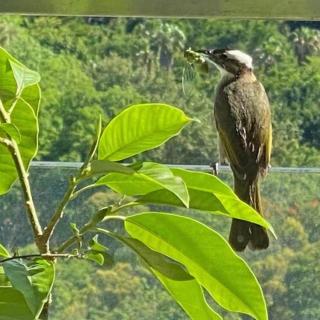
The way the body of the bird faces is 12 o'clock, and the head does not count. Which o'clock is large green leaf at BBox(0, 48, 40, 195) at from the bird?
The large green leaf is roughly at 8 o'clock from the bird.

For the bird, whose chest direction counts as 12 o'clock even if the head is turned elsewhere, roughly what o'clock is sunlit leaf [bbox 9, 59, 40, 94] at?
The sunlit leaf is roughly at 8 o'clock from the bird.

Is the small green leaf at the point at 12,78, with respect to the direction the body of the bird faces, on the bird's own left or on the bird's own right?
on the bird's own left

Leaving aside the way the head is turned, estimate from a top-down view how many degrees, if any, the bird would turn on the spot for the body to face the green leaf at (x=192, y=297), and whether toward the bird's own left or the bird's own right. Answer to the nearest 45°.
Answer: approximately 135° to the bird's own left

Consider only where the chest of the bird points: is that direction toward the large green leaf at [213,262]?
no

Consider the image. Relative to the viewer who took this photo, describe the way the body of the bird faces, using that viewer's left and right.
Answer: facing away from the viewer and to the left of the viewer

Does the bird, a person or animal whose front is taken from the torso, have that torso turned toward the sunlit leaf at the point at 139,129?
no

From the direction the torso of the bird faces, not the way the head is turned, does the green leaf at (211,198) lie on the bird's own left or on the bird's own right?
on the bird's own left
